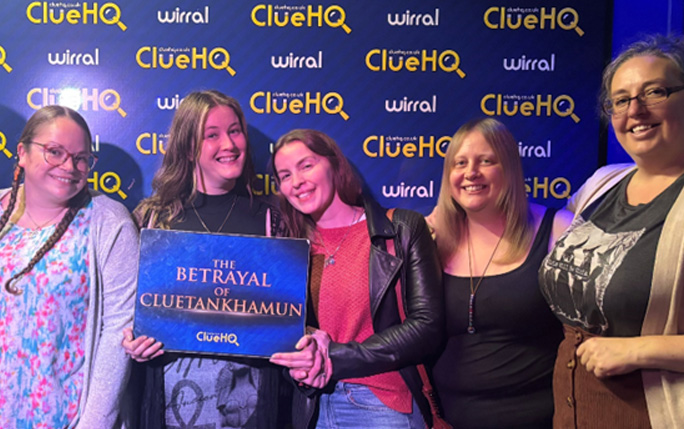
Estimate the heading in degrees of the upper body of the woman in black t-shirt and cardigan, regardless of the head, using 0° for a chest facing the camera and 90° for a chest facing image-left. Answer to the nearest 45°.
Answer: approximately 45°

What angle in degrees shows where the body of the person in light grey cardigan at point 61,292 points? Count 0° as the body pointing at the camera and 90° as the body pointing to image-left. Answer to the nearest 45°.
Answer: approximately 0°

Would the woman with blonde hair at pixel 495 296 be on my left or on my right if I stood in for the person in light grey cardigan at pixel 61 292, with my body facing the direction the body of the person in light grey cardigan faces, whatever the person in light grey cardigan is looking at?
on my left

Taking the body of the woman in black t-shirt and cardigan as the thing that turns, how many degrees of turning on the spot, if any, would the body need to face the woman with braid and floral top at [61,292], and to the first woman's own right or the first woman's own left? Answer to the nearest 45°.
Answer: approximately 45° to the first woman's own right
